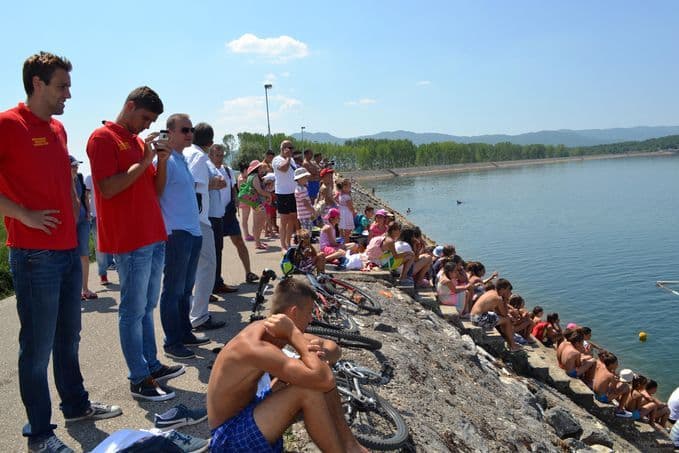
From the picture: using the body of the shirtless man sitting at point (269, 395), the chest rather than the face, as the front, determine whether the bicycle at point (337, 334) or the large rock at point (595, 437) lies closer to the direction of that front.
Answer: the large rock

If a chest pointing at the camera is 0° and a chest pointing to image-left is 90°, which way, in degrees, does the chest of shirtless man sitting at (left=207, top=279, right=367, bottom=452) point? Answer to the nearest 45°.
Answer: approximately 270°

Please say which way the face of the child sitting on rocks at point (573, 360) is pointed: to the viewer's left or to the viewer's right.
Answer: to the viewer's right

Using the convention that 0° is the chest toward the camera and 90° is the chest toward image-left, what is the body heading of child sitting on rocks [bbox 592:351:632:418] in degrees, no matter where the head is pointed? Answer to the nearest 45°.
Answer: approximately 270°

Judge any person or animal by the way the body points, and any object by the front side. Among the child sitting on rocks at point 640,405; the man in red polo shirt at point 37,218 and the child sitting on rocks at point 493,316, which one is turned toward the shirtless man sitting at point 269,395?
the man in red polo shirt

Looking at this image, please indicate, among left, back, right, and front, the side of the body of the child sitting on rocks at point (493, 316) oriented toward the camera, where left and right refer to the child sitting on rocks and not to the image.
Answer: right

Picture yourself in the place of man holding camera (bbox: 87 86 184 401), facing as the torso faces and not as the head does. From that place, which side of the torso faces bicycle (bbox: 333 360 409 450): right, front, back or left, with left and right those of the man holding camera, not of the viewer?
front

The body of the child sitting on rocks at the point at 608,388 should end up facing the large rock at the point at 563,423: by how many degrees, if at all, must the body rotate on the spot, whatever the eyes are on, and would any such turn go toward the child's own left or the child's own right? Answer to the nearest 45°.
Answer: approximately 90° to the child's own right

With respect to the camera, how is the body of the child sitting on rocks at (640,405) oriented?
to the viewer's right

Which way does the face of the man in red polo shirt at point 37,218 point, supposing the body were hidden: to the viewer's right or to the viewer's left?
to the viewer's right

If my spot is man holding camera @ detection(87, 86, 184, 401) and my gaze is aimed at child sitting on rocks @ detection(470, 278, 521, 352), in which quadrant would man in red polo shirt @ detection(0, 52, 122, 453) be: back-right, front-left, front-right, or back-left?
back-right
